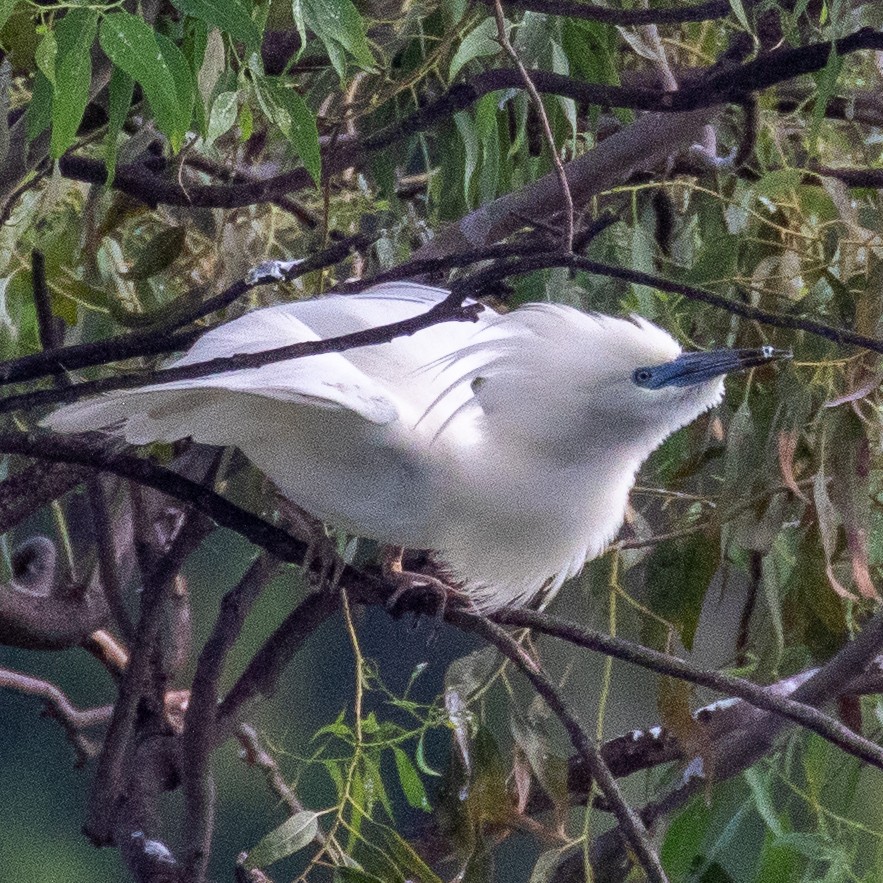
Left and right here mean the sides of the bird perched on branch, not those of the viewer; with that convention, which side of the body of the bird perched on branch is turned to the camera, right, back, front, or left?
right
